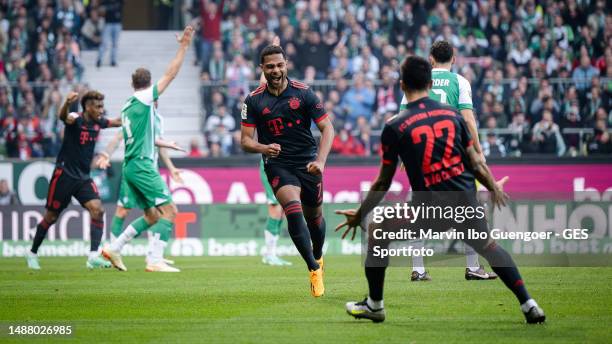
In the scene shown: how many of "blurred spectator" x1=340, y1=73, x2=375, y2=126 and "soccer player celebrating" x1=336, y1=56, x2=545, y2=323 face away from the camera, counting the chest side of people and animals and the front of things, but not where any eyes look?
1

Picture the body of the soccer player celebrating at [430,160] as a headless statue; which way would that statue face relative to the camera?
away from the camera

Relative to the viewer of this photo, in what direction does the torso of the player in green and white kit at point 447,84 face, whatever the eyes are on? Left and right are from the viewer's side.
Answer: facing away from the viewer

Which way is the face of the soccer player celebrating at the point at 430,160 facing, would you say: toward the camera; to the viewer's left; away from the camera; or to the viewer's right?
away from the camera

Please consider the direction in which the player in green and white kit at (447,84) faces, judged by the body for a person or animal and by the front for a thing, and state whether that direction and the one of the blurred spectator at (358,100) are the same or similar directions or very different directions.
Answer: very different directions

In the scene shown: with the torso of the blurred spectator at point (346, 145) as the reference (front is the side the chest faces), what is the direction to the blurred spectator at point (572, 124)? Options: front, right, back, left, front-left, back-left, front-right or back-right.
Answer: left

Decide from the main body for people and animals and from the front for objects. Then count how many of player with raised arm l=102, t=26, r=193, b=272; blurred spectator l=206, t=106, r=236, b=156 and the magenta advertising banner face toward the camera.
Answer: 2

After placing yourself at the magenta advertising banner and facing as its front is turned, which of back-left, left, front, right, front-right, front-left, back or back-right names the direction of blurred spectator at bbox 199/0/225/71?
back-right

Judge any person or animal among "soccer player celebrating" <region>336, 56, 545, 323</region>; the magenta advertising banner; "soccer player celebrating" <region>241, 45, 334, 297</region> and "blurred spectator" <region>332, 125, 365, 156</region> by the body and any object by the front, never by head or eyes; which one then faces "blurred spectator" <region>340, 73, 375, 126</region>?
"soccer player celebrating" <region>336, 56, 545, 323</region>

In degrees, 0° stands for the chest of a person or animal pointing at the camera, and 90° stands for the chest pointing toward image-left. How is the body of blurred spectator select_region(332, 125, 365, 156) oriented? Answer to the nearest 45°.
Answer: approximately 0°
